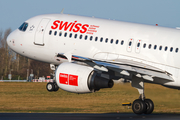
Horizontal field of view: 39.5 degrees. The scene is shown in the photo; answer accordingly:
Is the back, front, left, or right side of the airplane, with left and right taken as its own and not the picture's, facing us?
left
